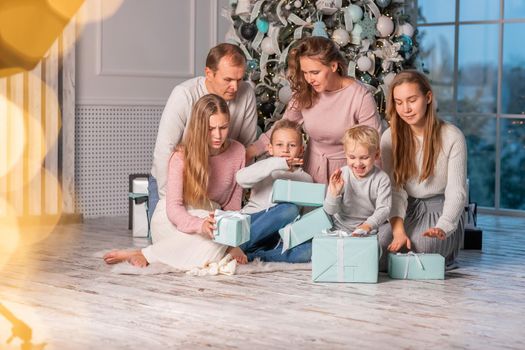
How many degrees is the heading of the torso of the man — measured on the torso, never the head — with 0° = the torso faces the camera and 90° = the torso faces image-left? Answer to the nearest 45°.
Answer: approximately 315°

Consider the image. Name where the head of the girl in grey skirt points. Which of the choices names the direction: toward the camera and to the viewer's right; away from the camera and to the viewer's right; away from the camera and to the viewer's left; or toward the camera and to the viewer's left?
toward the camera and to the viewer's left

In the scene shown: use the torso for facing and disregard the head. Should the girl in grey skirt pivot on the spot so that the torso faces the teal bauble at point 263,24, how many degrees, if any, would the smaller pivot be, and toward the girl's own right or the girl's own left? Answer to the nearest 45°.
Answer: approximately 90° to the girl's own right

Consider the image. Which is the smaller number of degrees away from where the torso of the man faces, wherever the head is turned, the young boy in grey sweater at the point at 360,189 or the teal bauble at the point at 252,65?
the young boy in grey sweater

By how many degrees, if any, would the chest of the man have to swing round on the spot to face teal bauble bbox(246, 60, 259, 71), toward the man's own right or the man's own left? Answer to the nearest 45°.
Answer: approximately 135° to the man's own left

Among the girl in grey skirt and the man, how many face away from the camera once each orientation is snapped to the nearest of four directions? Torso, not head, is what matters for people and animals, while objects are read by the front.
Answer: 0

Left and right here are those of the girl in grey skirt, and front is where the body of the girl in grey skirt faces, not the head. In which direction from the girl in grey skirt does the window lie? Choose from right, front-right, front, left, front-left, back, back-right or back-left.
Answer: back-right

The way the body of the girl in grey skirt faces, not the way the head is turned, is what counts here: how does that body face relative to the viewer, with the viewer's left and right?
facing the viewer and to the left of the viewer

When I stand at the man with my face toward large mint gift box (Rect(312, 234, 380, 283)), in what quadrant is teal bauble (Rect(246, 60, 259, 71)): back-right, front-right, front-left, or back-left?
back-left

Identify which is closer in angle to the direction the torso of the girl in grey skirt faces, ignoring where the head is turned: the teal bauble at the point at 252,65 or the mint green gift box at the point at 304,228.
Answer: the mint green gift box

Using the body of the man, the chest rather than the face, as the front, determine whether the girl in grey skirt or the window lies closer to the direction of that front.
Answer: the girl in grey skirt

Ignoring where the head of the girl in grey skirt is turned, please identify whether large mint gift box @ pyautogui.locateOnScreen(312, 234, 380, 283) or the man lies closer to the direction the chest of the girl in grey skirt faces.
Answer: the large mint gift box
